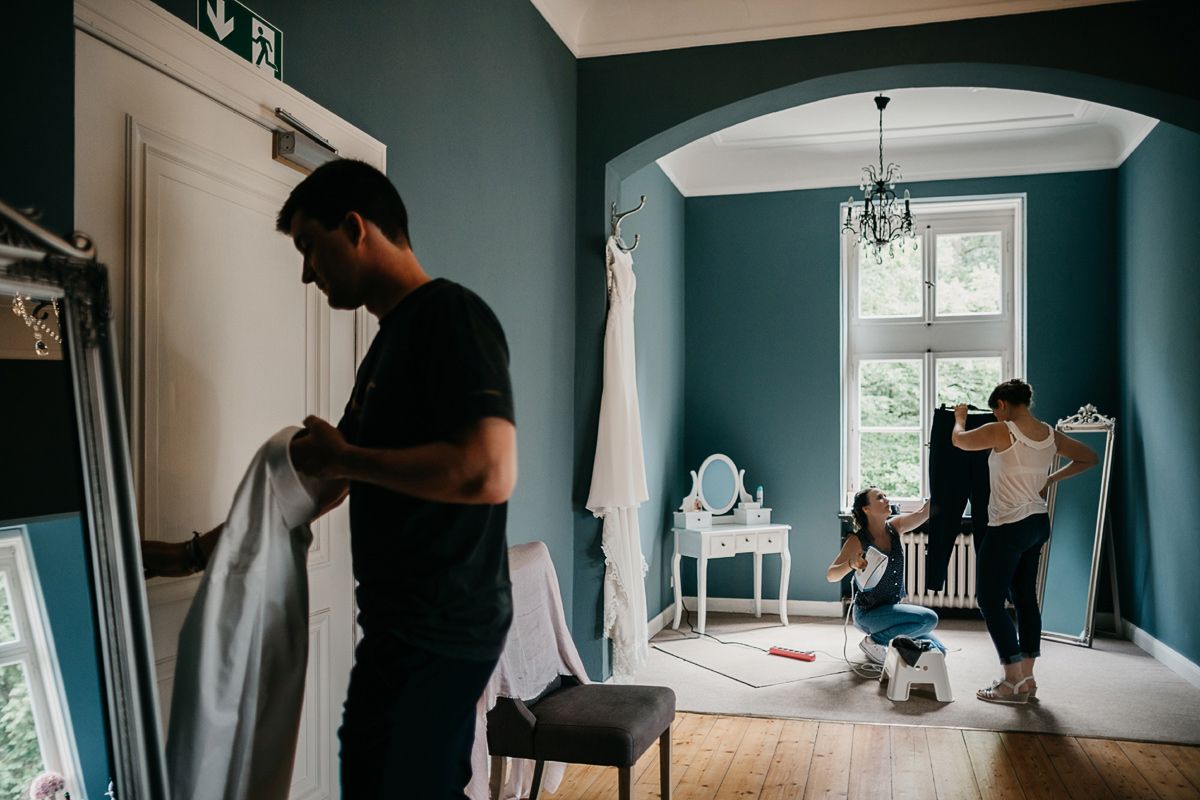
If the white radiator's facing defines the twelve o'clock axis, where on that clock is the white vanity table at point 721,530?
The white vanity table is roughly at 2 o'clock from the white radiator.

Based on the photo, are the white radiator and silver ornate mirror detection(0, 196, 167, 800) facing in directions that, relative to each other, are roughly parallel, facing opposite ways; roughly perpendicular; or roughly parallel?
roughly perpendicular

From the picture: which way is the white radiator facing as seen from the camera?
toward the camera

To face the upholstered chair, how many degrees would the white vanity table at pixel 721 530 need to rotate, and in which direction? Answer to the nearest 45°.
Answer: approximately 45° to its right

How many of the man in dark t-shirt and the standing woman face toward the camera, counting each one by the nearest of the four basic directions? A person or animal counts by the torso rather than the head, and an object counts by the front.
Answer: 0

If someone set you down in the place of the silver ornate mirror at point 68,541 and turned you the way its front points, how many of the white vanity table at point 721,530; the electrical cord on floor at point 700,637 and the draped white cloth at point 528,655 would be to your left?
3

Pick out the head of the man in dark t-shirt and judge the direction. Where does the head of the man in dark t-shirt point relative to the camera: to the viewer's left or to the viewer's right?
to the viewer's left

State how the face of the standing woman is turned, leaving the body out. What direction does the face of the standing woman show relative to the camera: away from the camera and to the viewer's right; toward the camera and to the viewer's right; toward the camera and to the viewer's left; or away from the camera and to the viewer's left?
away from the camera and to the viewer's left

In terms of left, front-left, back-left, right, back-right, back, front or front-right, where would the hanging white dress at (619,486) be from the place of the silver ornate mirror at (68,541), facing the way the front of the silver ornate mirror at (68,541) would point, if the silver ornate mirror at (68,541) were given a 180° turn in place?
right

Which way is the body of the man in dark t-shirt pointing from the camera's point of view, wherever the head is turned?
to the viewer's left

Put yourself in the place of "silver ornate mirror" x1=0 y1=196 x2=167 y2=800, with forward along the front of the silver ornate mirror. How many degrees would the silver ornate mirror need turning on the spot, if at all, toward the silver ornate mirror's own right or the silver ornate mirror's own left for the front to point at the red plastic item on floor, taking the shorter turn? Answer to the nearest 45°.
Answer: approximately 90° to the silver ornate mirror's own left

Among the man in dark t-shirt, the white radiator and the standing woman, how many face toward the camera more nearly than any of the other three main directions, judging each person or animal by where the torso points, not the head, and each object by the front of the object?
1

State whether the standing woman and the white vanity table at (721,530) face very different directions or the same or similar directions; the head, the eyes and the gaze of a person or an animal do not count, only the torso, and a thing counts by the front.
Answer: very different directions

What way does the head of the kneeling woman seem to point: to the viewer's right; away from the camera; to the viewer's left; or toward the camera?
to the viewer's right

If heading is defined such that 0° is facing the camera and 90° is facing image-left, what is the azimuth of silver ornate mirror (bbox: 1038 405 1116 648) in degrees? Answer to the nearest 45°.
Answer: approximately 45°
